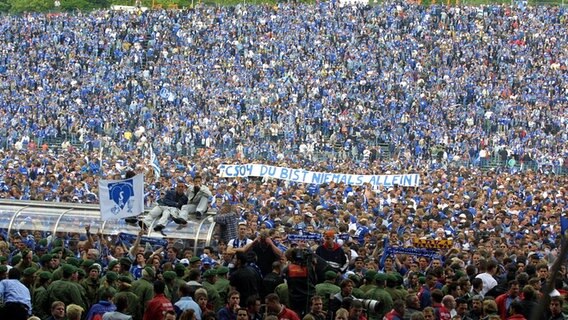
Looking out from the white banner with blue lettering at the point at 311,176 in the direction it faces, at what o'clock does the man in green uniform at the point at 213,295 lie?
The man in green uniform is roughly at 12 o'clock from the white banner with blue lettering.

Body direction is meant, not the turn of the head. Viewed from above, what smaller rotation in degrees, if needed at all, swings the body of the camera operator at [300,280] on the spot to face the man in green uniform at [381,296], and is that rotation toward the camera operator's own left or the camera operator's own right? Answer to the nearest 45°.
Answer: approximately 135° to the camera operator's own right

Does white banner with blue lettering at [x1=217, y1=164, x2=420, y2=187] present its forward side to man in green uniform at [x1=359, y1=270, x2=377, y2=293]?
yes

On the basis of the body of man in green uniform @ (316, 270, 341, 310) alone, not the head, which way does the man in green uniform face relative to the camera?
away from the camera

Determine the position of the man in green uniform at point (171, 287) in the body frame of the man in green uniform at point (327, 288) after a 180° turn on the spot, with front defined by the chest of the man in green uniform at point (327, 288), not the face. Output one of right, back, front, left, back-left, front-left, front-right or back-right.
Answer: right

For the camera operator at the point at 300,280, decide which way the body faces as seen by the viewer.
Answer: away from the camera

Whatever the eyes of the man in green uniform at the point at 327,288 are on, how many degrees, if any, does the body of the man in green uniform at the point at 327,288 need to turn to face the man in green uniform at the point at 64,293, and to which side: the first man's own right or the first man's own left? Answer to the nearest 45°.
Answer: approximately 90° to the first man's own left

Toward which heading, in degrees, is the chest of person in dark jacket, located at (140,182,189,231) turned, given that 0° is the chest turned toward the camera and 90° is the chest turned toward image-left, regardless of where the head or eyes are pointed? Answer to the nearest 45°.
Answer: approximately 45°
